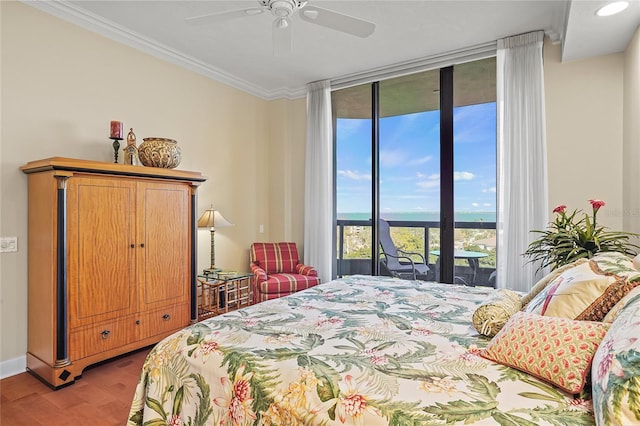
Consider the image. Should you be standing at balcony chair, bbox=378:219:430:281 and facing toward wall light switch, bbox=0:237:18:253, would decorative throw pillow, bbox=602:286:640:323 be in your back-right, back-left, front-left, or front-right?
front-left

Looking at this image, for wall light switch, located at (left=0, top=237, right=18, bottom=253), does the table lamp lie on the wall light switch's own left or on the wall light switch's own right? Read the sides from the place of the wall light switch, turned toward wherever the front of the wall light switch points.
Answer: on the wall light switch's own left

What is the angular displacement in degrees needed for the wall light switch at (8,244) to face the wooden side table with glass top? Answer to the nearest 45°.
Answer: approximately 90° to its left

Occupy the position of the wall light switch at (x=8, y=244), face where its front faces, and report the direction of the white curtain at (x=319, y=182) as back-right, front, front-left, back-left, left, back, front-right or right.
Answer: left

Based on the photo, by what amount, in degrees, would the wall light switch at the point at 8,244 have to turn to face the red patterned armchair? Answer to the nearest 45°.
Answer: approximately 90° to its left

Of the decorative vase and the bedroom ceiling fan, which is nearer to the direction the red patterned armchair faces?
the bedroom ceiling fan

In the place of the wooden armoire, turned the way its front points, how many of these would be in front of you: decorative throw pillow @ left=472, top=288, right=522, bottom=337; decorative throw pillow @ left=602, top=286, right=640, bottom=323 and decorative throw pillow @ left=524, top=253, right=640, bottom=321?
3

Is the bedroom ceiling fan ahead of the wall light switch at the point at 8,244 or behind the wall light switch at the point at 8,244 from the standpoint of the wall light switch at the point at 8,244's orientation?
ahead

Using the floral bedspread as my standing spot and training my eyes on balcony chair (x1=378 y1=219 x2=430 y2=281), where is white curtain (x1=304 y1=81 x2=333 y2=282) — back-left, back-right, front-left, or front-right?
front-left

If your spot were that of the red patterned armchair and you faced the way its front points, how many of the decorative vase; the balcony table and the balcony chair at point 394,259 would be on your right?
1

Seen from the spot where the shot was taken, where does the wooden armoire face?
facing the viewer and to the right of the viewer

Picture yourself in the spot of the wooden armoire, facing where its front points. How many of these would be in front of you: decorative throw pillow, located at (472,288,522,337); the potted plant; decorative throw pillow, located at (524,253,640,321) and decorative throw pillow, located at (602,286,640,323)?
4
